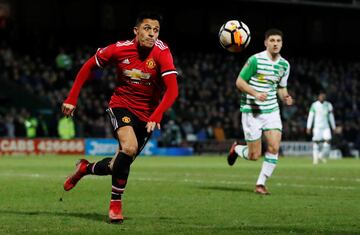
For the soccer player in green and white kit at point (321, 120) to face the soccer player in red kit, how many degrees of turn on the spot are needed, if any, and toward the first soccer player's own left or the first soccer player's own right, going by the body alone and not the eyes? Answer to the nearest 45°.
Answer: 0° — they already face them

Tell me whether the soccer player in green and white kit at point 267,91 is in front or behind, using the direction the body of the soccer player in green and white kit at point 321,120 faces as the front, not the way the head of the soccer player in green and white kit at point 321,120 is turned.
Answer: in front

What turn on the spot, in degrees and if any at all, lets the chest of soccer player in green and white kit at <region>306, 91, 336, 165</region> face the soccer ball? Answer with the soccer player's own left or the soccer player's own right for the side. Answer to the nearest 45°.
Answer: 0° — they already face it

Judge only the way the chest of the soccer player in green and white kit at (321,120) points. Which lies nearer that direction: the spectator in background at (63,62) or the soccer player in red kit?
the soccer player in red kit

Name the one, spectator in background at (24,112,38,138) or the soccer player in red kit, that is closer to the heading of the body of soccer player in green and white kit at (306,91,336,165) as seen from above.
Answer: the soccer player in red kit

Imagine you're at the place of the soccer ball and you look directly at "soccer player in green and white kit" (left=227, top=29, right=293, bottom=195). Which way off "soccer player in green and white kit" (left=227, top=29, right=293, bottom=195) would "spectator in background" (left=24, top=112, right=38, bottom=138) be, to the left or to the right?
left

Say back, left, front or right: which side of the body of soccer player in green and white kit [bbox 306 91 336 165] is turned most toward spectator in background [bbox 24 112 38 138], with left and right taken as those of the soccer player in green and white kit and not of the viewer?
right

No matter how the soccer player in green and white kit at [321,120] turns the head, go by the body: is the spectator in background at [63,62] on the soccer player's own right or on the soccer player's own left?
on the soccer player's own right

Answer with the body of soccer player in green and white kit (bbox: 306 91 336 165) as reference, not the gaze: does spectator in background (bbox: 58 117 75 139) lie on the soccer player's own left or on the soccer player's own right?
on the soccer player's own right

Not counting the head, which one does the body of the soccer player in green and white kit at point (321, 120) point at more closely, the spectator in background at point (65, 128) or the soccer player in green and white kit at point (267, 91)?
the soccer player in green and white kit

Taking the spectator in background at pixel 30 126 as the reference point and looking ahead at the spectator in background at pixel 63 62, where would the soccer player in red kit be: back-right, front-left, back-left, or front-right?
back-right
